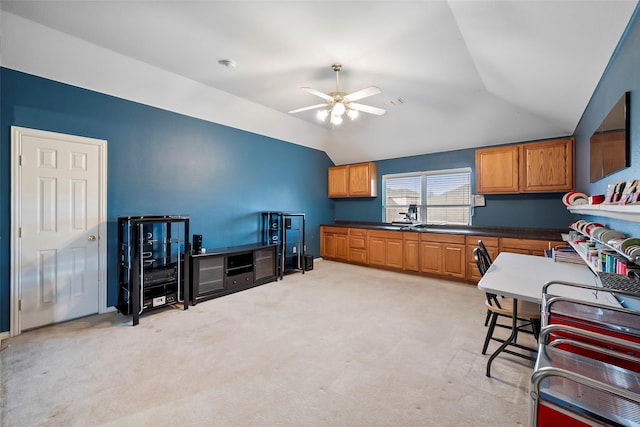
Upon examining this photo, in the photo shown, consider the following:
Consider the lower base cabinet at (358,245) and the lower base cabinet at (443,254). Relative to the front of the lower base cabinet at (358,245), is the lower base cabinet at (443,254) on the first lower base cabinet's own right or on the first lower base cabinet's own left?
on the first lower base cabinet's own left

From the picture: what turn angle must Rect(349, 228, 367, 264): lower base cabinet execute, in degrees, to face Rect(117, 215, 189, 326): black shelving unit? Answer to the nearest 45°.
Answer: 0° — it already faces it

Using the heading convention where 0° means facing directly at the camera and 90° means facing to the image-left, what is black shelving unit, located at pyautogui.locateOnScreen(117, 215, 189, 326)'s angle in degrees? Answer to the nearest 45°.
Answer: approximately 315°

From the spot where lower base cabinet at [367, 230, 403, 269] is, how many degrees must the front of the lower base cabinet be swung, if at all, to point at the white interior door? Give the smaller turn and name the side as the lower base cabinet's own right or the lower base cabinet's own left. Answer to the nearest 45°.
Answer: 0° — it already faces it
